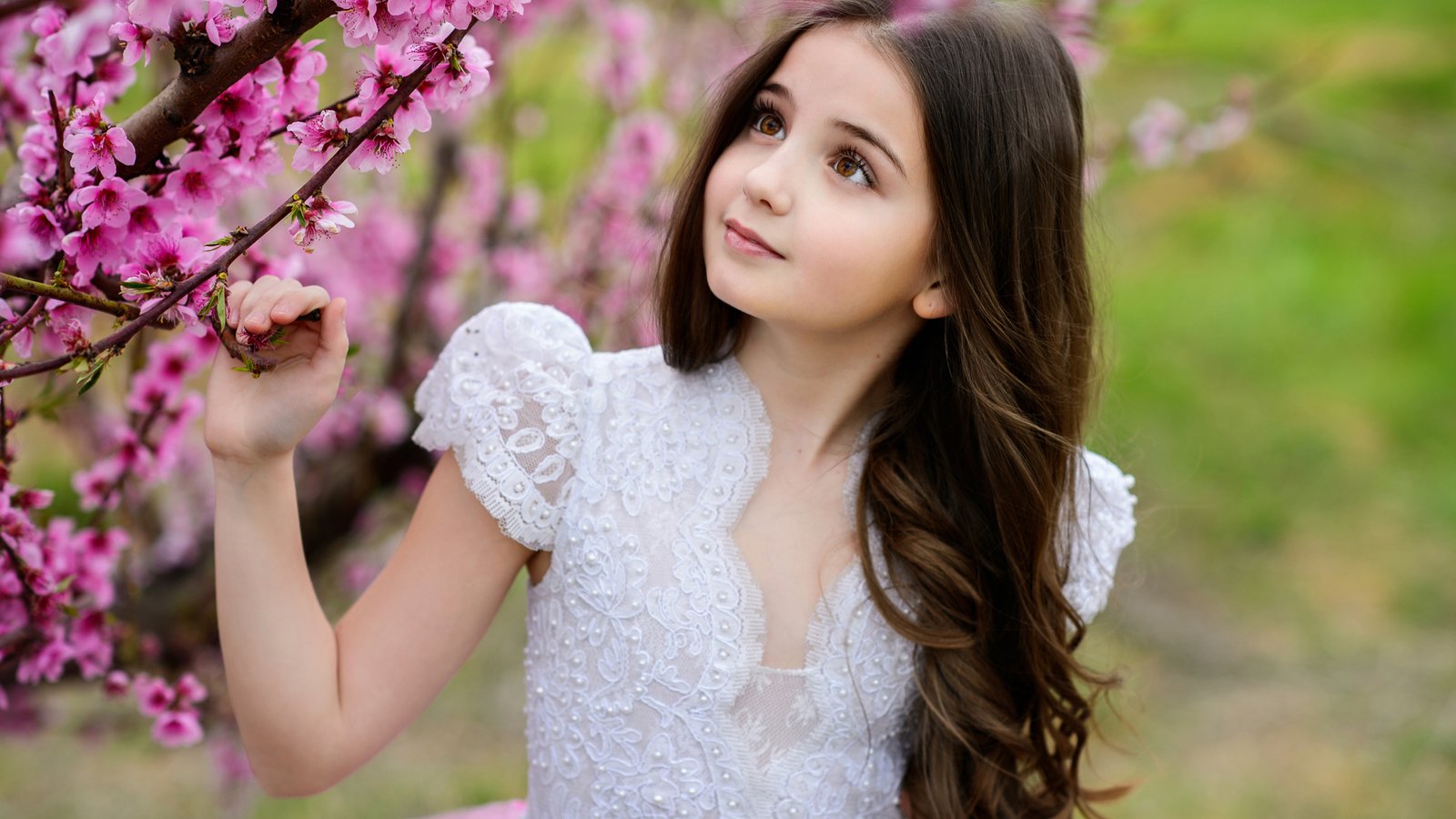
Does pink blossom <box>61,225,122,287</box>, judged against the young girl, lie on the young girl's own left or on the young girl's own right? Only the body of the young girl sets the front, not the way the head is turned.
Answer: on the young girl's own right

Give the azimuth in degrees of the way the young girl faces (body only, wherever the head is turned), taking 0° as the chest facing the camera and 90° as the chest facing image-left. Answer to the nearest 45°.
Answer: approximately 0°

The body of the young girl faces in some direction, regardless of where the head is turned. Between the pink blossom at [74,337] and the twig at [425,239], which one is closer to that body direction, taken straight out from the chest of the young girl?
the pink blossom

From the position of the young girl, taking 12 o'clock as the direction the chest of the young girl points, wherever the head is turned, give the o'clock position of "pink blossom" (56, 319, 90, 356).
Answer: The pink blossom is roughly at 2 o'clock from the young girl.

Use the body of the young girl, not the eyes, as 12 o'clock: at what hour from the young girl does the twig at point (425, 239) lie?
The twig is roughly at 5 o'clock from the young girl.

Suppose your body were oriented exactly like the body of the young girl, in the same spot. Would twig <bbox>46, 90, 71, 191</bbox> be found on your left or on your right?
on your right
